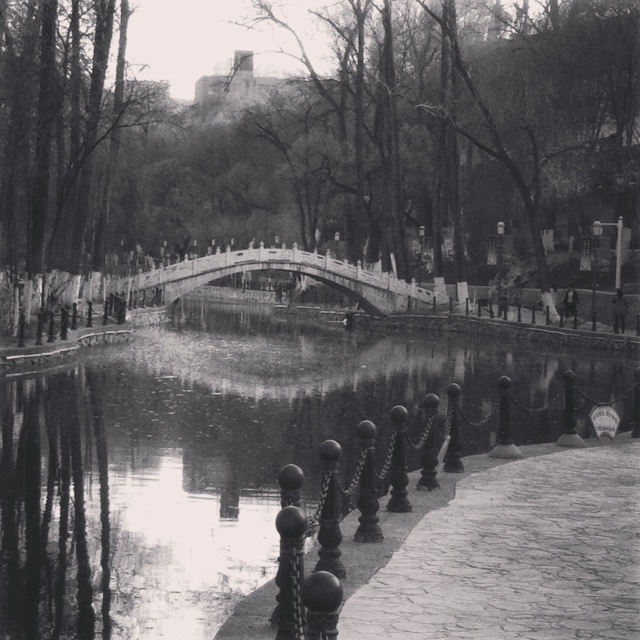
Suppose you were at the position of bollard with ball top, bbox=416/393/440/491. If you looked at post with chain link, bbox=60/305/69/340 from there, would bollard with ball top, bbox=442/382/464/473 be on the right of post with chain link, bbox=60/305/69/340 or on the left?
right

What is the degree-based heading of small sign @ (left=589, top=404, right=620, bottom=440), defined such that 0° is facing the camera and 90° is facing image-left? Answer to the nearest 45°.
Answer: approximately 0°

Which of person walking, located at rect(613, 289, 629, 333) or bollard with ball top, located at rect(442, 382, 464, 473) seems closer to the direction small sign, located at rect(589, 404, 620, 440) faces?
the bollard with ball top

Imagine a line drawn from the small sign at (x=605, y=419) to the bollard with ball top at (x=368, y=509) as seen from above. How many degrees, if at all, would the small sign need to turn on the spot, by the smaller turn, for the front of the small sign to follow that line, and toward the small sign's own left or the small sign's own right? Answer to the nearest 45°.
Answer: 0° — it already faces it

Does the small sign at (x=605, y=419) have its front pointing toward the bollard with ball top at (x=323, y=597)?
yes

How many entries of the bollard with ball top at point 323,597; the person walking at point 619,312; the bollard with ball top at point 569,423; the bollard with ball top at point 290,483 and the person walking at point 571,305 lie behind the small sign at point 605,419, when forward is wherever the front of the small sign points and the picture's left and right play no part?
2

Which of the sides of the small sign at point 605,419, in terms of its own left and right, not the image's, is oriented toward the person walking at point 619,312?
back

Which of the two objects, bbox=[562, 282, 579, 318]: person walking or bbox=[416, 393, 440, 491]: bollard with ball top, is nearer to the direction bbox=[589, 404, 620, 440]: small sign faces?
the bollard with ball top

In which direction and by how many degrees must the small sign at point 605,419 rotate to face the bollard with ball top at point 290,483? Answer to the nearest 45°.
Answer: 0° — it already faces it

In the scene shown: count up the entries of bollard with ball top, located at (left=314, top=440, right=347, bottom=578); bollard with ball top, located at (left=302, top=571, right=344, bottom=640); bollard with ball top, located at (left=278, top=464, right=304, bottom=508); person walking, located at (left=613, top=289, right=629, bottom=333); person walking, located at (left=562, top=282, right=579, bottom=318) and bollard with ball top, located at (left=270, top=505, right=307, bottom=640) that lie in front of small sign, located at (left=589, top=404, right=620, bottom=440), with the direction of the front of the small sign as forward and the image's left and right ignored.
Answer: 4

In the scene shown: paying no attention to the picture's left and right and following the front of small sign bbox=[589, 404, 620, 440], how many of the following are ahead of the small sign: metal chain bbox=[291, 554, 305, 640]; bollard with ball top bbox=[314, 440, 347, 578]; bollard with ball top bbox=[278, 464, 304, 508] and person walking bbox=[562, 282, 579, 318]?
3
